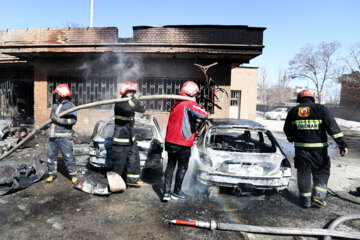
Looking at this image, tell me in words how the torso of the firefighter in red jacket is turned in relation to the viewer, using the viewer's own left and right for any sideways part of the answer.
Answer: facing away from the viewer and to the right of the viewer

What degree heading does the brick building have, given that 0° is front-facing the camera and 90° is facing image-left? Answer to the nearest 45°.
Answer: approximately 0°

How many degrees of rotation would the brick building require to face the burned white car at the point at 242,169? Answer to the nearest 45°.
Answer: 0° — it already faces it

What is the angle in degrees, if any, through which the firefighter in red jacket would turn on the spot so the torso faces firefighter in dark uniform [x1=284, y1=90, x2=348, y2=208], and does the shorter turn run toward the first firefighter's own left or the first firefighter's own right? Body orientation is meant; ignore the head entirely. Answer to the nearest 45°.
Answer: approximately 45° to the first firefighter's own right
